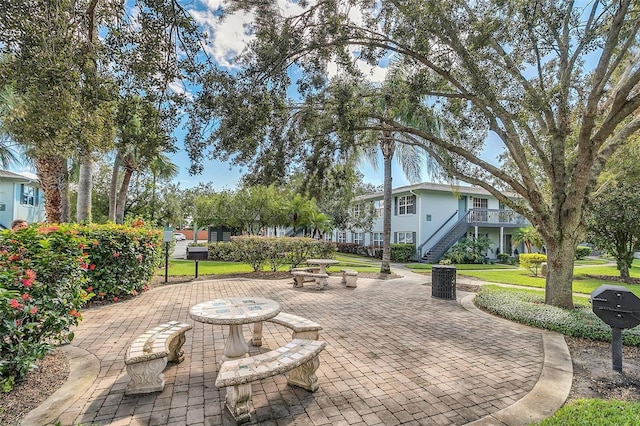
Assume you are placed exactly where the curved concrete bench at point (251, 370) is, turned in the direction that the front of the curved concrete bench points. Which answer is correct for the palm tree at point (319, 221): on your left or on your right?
on your right

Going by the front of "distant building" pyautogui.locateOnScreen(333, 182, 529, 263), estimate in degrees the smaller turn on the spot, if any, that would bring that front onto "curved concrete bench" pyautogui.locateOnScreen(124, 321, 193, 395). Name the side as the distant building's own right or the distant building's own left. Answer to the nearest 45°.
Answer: approximately 45° to the distant building's own right

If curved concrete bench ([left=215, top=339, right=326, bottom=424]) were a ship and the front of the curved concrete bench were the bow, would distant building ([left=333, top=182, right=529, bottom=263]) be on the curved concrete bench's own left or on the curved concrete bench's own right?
on the curved concrete bench's own right

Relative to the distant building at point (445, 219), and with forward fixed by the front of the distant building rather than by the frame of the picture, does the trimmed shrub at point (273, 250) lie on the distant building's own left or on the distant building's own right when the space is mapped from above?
on the distant building's own right

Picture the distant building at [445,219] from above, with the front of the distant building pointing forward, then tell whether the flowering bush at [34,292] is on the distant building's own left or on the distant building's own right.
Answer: on the distant building's own right

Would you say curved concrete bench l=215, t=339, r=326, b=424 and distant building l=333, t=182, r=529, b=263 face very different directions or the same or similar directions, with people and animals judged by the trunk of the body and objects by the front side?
very different directions

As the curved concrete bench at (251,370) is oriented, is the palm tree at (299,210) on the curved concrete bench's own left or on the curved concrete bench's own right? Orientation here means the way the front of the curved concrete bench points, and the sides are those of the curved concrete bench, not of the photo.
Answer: on the curved concrete bench's own right

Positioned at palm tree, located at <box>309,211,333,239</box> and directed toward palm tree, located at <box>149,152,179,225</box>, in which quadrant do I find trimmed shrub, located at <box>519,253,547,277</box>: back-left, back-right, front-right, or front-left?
back-left

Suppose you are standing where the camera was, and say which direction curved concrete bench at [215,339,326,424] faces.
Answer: facing away from the viewer and to the left of the viewer
